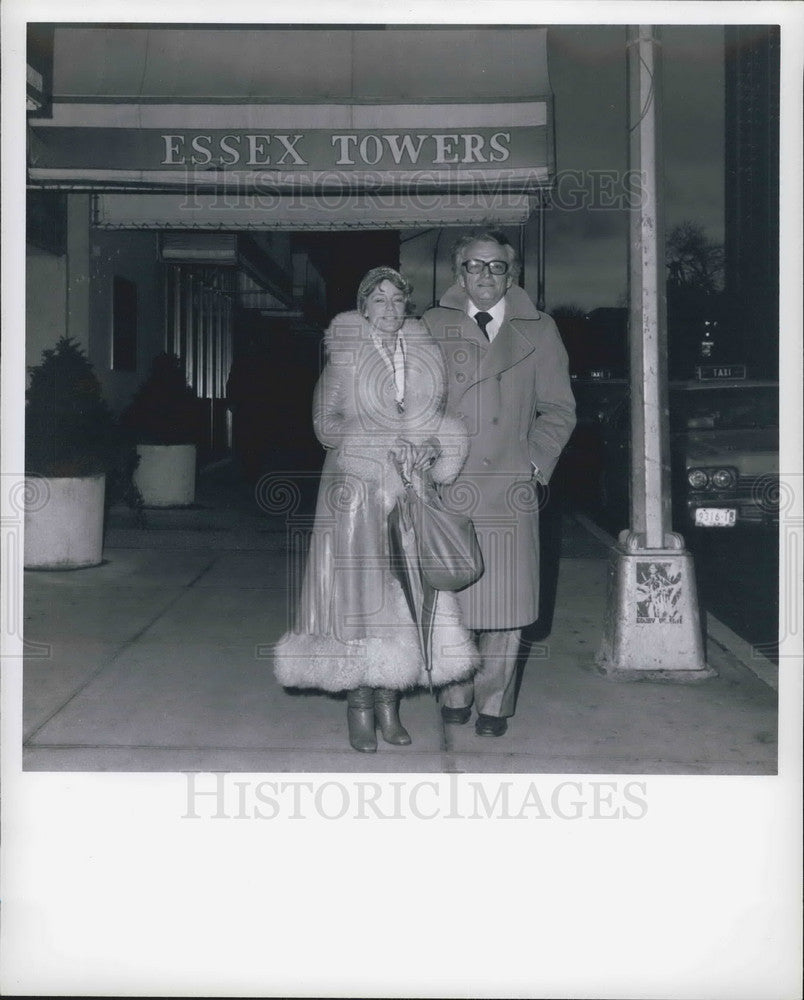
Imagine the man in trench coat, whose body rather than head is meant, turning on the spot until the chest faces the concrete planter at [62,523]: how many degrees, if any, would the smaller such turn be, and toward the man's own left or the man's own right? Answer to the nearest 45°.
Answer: approximately 135° to the man's own right

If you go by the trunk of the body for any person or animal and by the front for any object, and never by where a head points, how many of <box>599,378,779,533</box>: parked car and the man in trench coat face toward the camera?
2

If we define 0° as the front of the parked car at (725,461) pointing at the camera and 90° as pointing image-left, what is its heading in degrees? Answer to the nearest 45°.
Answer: approximately 0°

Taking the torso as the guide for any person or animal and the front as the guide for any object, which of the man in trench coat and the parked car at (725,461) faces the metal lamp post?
the parked car

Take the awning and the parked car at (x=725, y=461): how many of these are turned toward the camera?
2

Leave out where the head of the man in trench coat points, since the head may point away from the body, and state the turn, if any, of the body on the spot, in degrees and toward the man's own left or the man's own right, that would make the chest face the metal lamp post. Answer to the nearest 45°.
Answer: approximately 135° to the man's own left
